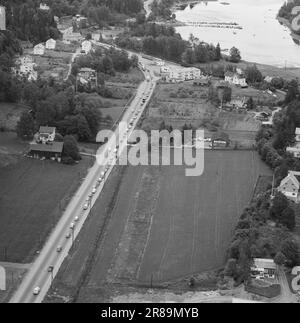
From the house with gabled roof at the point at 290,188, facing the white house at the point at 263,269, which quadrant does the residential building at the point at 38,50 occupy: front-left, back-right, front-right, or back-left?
back-right

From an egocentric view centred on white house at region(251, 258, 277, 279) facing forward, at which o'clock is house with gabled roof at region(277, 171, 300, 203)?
The house with gabled roof is roughly at 6 o'clock from the white house.

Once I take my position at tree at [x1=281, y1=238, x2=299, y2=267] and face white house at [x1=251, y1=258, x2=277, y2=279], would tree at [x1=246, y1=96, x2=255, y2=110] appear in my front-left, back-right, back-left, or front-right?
back-right

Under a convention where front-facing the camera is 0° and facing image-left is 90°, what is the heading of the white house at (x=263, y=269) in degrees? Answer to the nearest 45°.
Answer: approximately 0°

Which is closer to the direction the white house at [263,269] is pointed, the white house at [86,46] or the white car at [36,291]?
the white car

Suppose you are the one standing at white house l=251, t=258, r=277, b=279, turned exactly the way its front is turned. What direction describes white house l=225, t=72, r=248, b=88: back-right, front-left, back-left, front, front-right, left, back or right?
back

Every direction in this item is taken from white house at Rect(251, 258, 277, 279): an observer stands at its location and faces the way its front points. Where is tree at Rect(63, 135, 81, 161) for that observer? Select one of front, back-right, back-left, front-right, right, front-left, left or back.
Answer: back-right

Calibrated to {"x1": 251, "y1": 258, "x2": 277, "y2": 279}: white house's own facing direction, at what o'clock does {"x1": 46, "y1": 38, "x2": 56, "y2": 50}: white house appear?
{"x1": 46, "y1": 38, "x2": 56, "y2": 50}: white house is roughly at 5 o'clock from {"x1": 251, "y1": 258, "x2": 277, "y2": 279}: white house.
